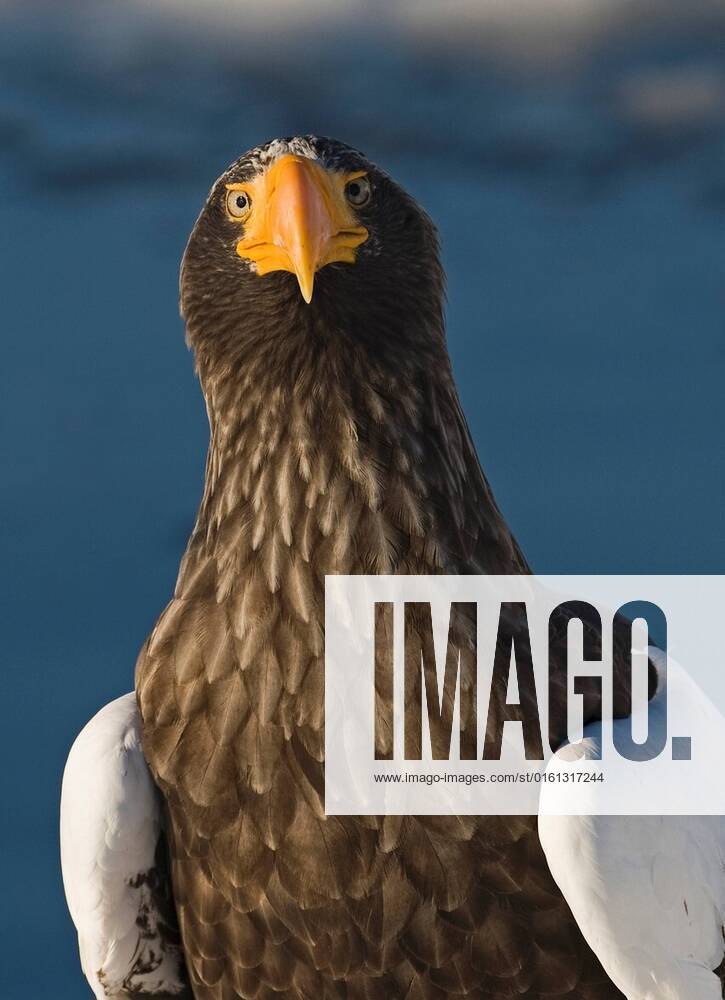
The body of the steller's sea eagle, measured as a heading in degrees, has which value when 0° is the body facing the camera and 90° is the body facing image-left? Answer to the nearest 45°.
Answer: approximately 0°
